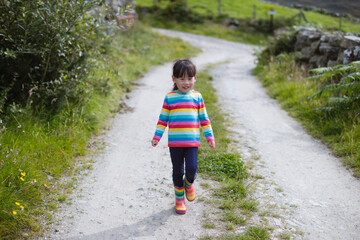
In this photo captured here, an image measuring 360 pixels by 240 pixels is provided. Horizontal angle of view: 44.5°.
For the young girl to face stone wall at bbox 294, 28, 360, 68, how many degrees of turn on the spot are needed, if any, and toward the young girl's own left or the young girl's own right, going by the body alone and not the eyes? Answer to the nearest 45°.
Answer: approximately 135° to the young girl's own left

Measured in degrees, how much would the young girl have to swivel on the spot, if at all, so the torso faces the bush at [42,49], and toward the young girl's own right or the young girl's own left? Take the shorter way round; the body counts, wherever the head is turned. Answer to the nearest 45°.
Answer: approximately 135° to the young girl's own right
